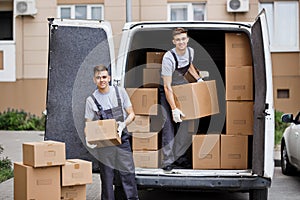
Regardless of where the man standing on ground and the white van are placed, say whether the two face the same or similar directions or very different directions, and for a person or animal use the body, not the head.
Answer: very different directions

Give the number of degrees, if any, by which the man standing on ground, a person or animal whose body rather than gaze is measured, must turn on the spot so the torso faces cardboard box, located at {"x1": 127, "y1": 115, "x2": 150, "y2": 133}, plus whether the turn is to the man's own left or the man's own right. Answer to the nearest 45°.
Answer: approximately 135° to the man's own left

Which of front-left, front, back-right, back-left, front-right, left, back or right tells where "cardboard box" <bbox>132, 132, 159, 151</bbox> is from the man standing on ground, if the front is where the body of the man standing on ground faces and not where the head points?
back-left

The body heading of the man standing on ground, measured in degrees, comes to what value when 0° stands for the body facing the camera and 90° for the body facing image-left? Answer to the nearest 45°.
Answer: approximately 0°

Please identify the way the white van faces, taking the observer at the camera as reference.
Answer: facing away from the viewer

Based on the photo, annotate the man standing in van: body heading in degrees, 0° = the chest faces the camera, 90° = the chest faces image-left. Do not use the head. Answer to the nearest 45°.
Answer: approximately 315°
